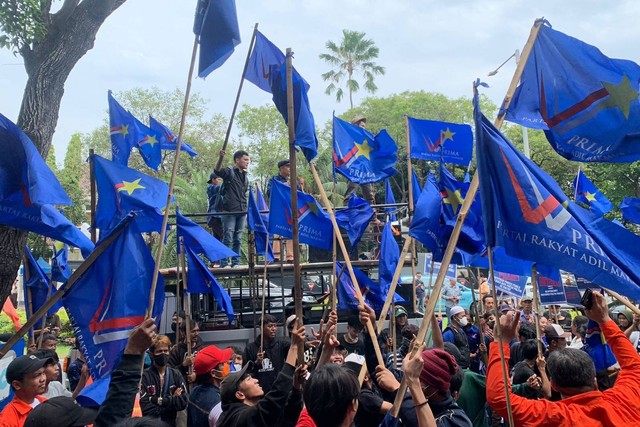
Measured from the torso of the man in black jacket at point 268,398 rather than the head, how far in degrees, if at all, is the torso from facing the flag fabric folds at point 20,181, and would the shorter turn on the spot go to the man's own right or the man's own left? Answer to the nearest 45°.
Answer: approximately 135° to the man's own left

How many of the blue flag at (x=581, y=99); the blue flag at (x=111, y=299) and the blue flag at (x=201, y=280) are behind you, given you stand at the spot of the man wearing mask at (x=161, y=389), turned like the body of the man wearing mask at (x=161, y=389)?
1

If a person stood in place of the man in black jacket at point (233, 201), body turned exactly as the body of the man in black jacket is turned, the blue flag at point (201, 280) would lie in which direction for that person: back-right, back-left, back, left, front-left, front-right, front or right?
front-right

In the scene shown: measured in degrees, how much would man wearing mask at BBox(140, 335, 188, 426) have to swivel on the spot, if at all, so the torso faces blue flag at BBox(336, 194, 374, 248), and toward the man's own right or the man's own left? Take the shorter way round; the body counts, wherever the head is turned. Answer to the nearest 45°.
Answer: approximately 135° to the man's own left

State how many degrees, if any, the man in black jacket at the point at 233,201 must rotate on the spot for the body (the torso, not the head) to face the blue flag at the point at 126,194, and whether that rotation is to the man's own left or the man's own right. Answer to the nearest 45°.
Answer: approximately 45° to the man's own right

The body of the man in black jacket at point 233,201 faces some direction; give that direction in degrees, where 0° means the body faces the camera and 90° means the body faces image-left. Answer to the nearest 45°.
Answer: approximately 315°

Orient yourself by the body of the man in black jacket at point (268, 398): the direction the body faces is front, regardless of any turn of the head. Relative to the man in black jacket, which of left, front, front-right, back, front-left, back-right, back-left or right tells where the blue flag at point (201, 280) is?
left
